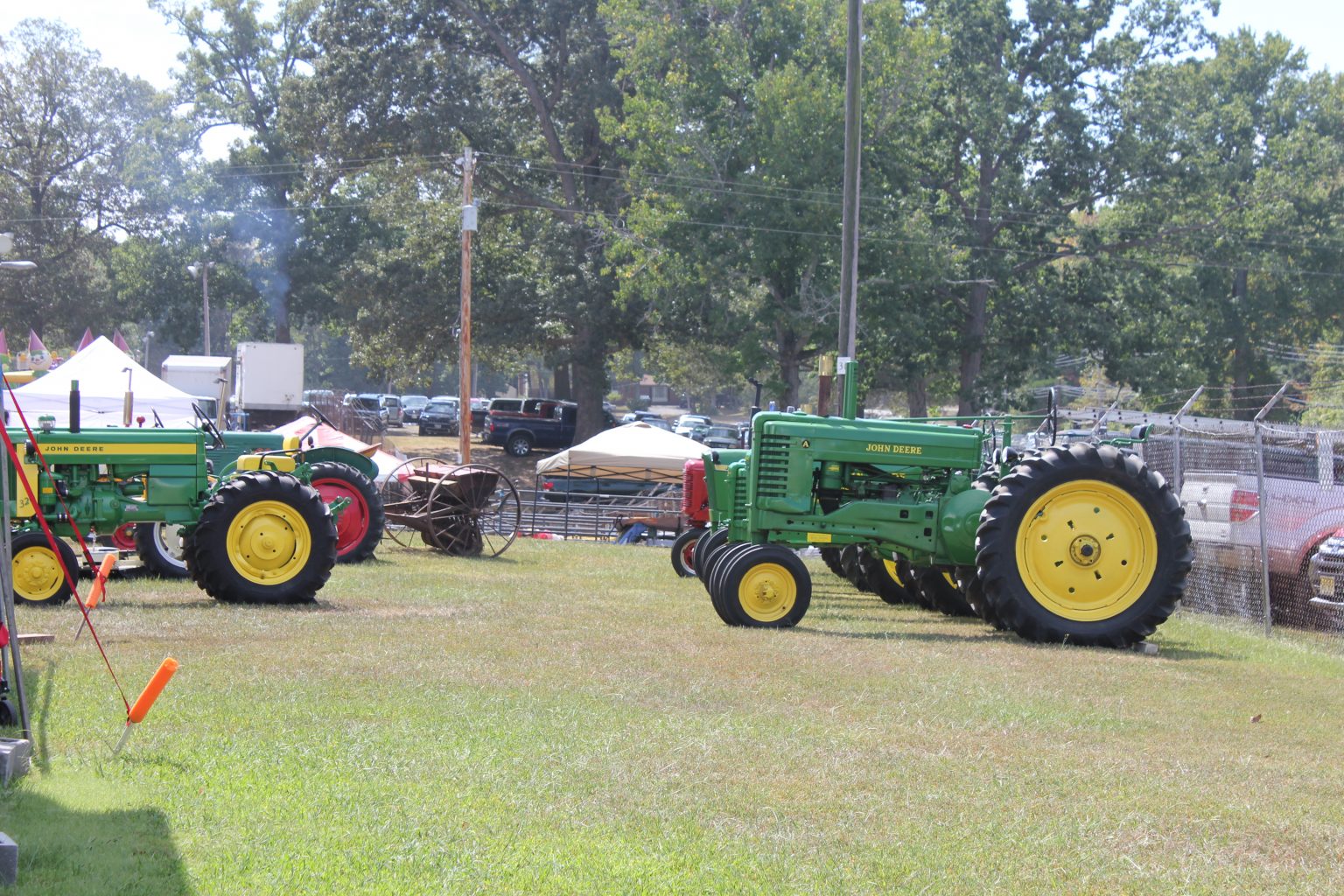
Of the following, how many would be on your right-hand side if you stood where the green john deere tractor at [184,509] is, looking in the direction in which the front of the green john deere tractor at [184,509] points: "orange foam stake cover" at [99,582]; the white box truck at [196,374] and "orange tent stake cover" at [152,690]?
1

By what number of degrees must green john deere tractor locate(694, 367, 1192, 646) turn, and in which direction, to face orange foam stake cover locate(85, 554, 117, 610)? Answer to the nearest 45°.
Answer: approximately 45° to its left

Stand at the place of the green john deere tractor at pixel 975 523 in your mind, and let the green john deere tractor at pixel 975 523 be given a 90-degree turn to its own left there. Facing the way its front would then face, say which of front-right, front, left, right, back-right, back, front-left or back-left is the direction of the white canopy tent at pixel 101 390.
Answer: back-right

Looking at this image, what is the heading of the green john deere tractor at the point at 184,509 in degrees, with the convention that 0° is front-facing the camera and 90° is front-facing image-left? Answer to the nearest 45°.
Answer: approximately 90°

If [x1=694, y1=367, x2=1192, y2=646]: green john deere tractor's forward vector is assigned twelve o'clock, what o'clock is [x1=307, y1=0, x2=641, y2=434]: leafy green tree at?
The leafy green tree is roughly at 2 o'clock from the green john deere tractor.

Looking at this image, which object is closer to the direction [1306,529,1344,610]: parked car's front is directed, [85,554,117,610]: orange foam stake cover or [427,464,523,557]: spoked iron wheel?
the orange foam stake cover

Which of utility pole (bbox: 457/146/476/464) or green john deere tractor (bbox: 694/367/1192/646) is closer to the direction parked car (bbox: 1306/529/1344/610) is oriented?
the green john deere tractor

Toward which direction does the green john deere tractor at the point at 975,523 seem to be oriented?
to the viewer's left

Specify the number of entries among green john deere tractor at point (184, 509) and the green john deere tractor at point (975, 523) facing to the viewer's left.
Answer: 2

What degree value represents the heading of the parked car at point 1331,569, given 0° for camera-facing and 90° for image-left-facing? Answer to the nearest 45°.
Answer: approximately 45°
